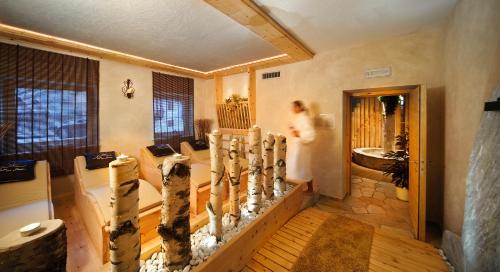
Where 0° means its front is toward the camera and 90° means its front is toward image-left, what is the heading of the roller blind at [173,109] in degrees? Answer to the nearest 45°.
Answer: approximately 315°

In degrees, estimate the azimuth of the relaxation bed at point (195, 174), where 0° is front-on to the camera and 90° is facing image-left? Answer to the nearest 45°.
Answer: approximately 315°

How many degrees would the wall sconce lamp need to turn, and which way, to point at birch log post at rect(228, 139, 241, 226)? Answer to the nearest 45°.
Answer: approximately 45° to its right

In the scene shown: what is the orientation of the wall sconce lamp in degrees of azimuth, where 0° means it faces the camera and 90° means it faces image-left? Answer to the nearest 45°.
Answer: approximately 315°

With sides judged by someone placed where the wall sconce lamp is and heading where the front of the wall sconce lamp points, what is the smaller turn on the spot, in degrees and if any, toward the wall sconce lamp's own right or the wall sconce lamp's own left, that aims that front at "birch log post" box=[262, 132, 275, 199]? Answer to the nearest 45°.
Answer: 0° — it already faces it
